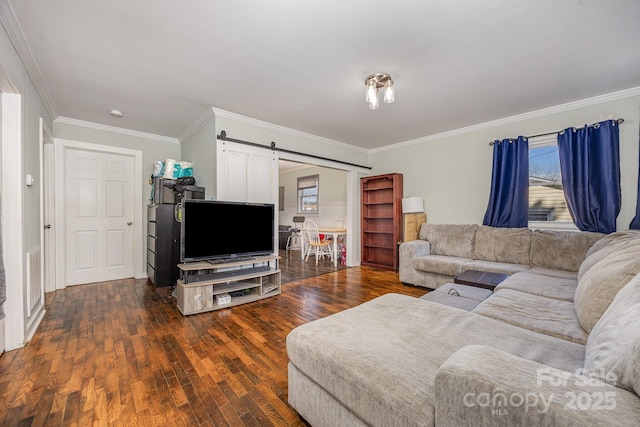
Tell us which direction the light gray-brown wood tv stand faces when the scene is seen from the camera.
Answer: facing the viewer and to the right of the viewer

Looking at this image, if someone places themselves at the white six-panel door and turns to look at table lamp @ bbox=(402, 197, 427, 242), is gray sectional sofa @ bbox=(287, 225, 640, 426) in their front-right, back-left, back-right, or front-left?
front-right

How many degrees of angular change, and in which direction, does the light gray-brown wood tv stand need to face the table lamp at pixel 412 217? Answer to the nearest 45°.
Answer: approximately 45° to its left

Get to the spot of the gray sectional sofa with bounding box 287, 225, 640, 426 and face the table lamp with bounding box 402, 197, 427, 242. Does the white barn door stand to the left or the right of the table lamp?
left

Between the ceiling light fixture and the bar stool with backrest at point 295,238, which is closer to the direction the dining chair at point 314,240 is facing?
the ceiling light fixture

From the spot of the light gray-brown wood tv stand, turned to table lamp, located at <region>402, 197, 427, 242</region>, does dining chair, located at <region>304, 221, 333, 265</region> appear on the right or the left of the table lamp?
left

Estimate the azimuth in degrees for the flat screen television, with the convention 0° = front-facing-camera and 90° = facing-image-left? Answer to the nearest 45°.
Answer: approximately 315°

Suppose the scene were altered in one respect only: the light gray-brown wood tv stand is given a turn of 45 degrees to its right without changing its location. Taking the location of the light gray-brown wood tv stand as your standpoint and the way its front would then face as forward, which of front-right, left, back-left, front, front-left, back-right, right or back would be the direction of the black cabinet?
back-right

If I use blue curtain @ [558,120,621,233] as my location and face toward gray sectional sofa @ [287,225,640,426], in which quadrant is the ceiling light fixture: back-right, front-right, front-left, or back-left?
front-right

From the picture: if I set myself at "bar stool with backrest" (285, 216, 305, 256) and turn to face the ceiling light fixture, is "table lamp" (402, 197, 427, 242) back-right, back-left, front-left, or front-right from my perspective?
front-left

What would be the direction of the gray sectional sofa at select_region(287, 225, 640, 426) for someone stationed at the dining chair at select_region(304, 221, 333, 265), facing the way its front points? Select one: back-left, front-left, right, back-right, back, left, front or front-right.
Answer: front-right
